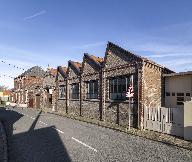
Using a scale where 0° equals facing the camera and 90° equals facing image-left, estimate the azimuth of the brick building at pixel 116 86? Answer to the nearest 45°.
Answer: approximately 45°

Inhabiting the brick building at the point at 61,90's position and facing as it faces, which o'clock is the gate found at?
The gate is roughly at 10 o'clock from the brick building.

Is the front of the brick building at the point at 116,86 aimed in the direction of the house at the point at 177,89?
no

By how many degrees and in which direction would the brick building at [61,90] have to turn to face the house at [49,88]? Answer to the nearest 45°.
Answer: approximately 135° to its right

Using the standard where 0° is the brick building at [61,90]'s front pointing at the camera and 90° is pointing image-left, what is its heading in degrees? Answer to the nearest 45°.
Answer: approximately 45°

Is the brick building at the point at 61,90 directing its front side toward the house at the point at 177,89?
no

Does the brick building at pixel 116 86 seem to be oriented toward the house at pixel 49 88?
no
